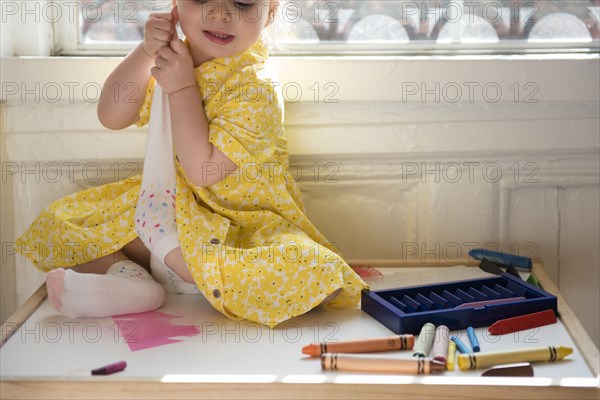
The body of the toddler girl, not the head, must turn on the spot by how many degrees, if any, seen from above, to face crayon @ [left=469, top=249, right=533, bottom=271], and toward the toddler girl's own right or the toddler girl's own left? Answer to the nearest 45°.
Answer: approximately 135° to the toddler girl's own left

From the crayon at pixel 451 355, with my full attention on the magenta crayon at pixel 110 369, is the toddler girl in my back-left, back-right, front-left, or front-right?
front-right

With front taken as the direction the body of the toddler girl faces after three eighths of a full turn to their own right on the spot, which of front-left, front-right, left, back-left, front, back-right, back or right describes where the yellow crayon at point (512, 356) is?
back-right

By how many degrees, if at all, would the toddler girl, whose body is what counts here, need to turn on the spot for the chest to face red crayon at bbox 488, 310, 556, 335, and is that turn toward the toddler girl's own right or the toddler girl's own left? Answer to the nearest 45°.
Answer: approximately 90° to the toddler girl's own left

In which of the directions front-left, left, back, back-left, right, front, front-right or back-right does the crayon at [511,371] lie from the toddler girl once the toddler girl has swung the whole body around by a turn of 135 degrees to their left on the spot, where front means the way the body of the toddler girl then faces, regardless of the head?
front-right

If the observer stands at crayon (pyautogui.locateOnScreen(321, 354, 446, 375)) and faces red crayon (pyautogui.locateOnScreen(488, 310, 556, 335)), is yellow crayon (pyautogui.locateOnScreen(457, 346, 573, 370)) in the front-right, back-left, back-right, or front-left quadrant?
front-right

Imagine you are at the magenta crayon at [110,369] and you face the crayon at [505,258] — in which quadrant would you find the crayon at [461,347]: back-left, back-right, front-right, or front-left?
front-right

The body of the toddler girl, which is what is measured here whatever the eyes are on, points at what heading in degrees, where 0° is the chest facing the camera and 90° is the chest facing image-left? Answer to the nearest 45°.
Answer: approximately 45°
